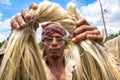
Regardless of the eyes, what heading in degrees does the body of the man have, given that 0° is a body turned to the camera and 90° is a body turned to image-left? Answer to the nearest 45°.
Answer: approximately 0°
